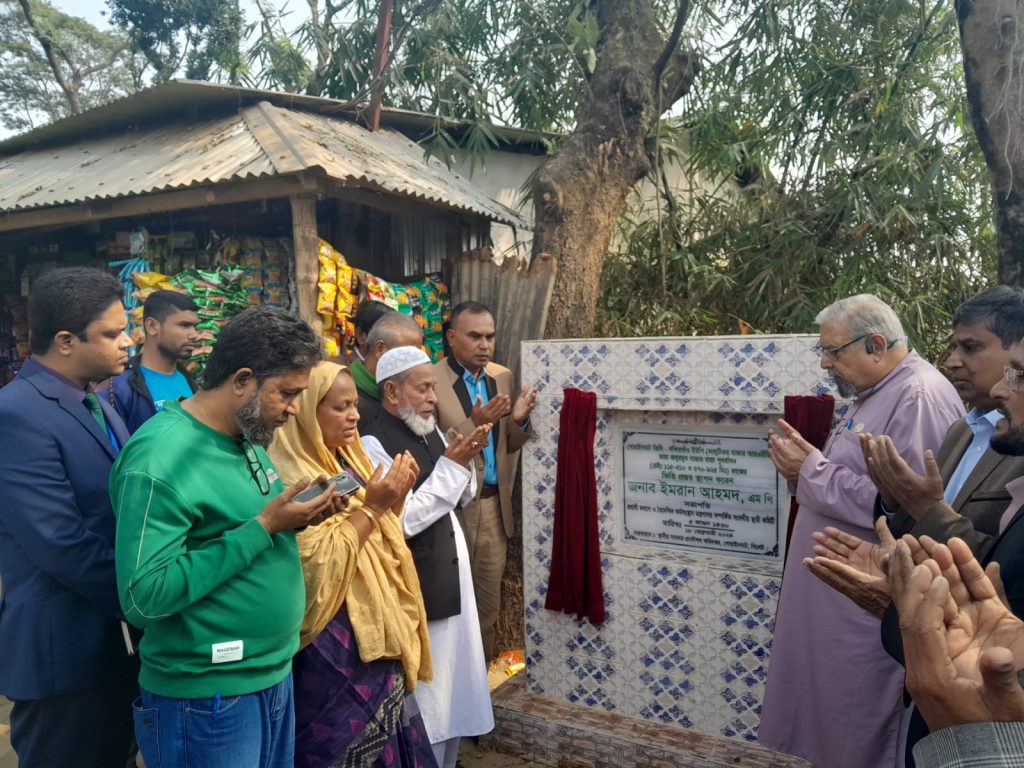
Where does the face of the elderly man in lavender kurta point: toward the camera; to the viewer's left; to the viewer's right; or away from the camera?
to the viewer's left

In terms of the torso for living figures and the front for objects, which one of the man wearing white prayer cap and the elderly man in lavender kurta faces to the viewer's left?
the elderly man in lavender kurta

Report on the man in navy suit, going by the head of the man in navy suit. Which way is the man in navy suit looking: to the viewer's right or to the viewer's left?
to the viewer's right

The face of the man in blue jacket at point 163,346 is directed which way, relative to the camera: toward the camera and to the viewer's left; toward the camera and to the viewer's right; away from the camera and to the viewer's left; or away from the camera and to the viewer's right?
toward the camera and to the viewer's right

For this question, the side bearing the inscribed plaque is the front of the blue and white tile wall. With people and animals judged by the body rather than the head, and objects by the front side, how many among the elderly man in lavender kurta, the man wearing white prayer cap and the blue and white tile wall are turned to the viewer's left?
1

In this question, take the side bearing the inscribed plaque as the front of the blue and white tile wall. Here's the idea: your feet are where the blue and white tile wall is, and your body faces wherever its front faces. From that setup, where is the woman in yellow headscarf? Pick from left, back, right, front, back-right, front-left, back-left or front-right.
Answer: front-right

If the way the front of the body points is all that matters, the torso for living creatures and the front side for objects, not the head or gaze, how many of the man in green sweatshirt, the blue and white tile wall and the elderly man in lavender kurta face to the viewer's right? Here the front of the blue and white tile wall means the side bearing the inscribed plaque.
1

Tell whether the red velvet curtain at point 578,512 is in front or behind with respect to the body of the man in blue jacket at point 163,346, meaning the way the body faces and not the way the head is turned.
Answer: in front

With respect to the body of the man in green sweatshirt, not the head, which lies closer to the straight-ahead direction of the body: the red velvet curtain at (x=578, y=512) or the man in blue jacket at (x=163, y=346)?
the red velvet curtain

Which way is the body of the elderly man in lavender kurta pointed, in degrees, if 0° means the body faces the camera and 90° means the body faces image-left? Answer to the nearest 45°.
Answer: approximately 90°

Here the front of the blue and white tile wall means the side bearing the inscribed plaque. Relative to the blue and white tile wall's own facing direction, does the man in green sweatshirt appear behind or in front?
in front

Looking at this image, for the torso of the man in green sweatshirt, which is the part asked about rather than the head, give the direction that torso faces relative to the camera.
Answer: to the viewer's right

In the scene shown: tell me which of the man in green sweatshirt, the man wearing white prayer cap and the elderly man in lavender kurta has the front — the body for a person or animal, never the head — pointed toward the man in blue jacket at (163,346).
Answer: the elderly man in lavender kurta

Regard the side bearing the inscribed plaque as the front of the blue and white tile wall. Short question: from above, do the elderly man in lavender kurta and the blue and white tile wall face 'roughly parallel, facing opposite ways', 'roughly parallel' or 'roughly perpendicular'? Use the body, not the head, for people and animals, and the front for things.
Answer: roughly perpendicular
